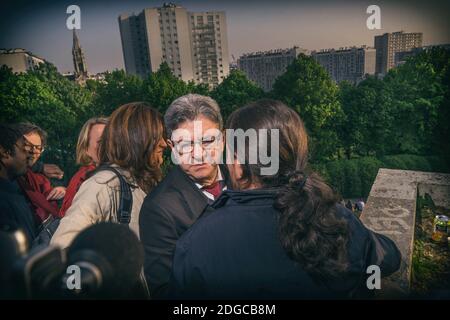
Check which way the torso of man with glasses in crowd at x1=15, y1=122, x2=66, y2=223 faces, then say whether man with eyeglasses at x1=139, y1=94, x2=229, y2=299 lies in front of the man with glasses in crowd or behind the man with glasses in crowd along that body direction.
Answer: in front

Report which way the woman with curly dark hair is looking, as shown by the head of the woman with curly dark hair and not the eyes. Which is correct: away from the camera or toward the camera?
away from the camera

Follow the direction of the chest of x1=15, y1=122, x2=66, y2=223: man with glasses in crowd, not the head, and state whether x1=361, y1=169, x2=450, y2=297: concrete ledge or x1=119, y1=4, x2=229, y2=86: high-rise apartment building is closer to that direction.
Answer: the concrete ledge

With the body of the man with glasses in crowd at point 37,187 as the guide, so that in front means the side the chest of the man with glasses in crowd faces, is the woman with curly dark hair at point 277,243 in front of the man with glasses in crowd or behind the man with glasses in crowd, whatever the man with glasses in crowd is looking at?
in front

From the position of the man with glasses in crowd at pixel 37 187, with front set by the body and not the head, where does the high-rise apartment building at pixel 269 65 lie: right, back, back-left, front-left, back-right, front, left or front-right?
left

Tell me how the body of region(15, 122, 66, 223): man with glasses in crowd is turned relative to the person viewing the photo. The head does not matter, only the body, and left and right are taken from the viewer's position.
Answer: facing the viewer and to the right of the viewer

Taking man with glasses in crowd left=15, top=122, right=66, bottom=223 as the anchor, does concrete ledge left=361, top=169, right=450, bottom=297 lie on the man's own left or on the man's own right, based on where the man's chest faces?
on the man's own left
